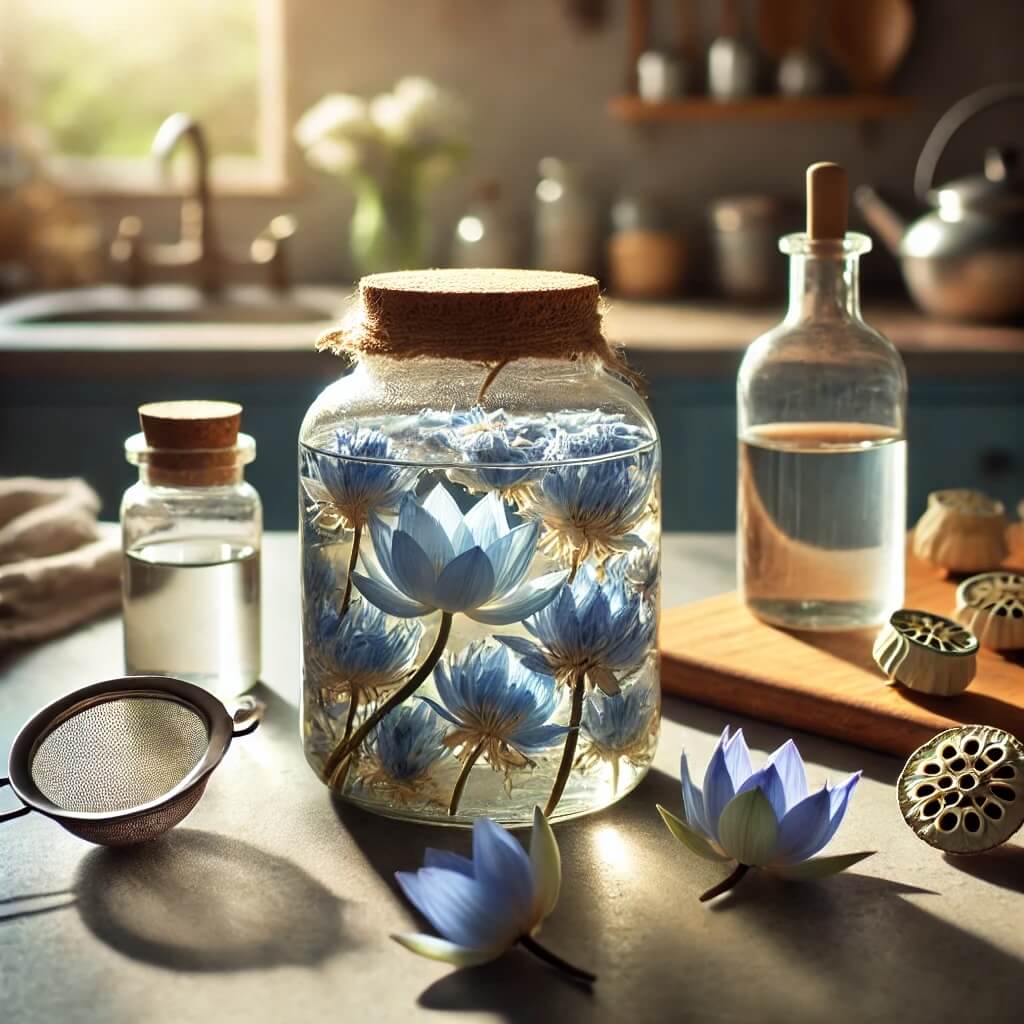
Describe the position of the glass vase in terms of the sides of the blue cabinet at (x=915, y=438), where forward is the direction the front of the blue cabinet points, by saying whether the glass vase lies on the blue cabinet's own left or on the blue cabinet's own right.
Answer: on the blue cabinet's own right

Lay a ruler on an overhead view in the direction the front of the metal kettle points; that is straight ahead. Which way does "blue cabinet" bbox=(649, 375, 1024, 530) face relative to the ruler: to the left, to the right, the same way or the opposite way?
to the left

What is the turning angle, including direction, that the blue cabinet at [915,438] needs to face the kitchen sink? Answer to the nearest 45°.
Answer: approximately 90° to its right

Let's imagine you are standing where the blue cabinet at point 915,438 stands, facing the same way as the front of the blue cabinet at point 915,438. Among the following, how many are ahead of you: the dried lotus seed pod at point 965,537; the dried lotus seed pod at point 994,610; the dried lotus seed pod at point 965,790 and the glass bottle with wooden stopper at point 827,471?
4

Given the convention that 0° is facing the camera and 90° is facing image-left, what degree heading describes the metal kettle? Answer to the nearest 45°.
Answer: approximately 90°

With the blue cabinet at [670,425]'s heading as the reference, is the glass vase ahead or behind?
behind

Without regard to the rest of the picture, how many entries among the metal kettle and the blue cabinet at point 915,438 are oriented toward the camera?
1

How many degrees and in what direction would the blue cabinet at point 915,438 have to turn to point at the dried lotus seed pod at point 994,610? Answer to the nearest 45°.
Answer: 0° — it already faces it

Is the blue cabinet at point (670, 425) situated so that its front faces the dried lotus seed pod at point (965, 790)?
yes

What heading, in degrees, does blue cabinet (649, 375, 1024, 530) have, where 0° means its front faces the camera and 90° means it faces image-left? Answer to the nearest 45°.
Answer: approximately 0°

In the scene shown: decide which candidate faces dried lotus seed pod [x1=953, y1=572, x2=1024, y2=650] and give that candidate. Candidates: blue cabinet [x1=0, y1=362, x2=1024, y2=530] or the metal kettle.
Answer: the blue cabinet
